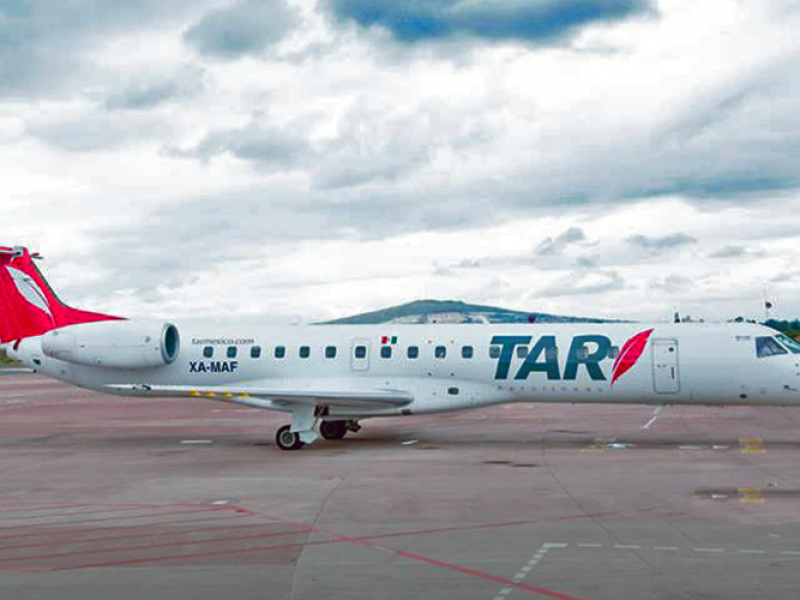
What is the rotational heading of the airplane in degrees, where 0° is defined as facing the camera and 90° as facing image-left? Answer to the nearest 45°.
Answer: approximately 270°
